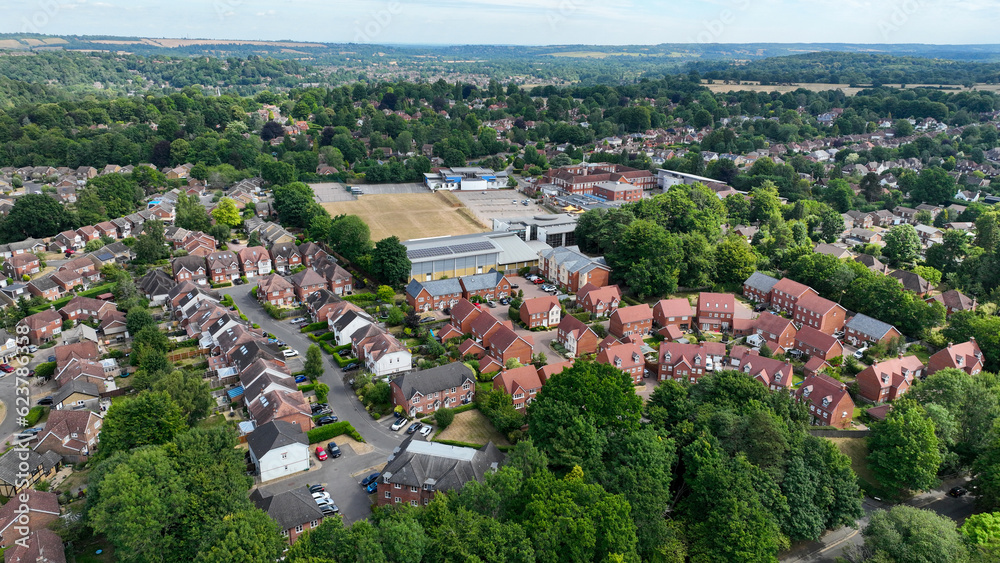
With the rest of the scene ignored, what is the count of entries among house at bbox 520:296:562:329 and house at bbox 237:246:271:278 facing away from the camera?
0

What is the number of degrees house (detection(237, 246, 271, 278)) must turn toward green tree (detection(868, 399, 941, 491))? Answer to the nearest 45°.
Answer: approximately 45° to its left

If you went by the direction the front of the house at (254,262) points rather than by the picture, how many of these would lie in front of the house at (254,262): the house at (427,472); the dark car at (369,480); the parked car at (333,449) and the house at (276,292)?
4

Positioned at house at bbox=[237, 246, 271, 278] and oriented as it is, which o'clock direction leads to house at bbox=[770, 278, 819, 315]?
house at bbox=[770, 278, 819, 315] is roughly at 10 o'clock from house at bbox=[237, 246, 271, 278].

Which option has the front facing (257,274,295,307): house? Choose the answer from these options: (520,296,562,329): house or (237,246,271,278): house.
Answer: (237,246,271,278): house

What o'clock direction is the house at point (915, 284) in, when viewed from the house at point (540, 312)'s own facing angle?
the house at point (915, 284) is roughly at 10 o'clock from the house at point (540, 312).

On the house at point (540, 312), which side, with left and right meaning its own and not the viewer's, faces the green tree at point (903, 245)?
left

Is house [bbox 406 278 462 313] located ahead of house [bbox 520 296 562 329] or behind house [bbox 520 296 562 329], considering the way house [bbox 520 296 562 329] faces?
behind

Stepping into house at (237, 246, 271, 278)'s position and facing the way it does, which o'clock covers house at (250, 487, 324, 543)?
house at (250, 487, 324, 543) is roughly at 12 o'clock from house at (237, 246, 271, 278).

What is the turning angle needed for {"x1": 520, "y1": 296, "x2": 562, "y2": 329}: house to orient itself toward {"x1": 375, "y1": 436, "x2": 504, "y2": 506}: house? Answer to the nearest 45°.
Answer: approximately 45° to its right

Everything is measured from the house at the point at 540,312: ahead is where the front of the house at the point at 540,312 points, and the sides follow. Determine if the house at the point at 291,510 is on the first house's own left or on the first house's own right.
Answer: on the first house's own right

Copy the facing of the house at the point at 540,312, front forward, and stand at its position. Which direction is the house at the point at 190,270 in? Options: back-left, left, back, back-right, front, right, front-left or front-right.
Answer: back-right

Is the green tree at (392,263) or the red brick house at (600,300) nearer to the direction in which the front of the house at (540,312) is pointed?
the red brick house

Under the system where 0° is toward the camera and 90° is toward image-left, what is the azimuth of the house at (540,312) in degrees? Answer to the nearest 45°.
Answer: approximately 315°

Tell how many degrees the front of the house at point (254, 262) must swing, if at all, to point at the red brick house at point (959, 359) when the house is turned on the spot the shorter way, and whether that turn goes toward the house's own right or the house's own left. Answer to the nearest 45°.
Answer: approximately 45° to the house's own left

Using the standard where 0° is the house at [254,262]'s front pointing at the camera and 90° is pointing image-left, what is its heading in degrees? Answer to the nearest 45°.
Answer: approximately 0°
